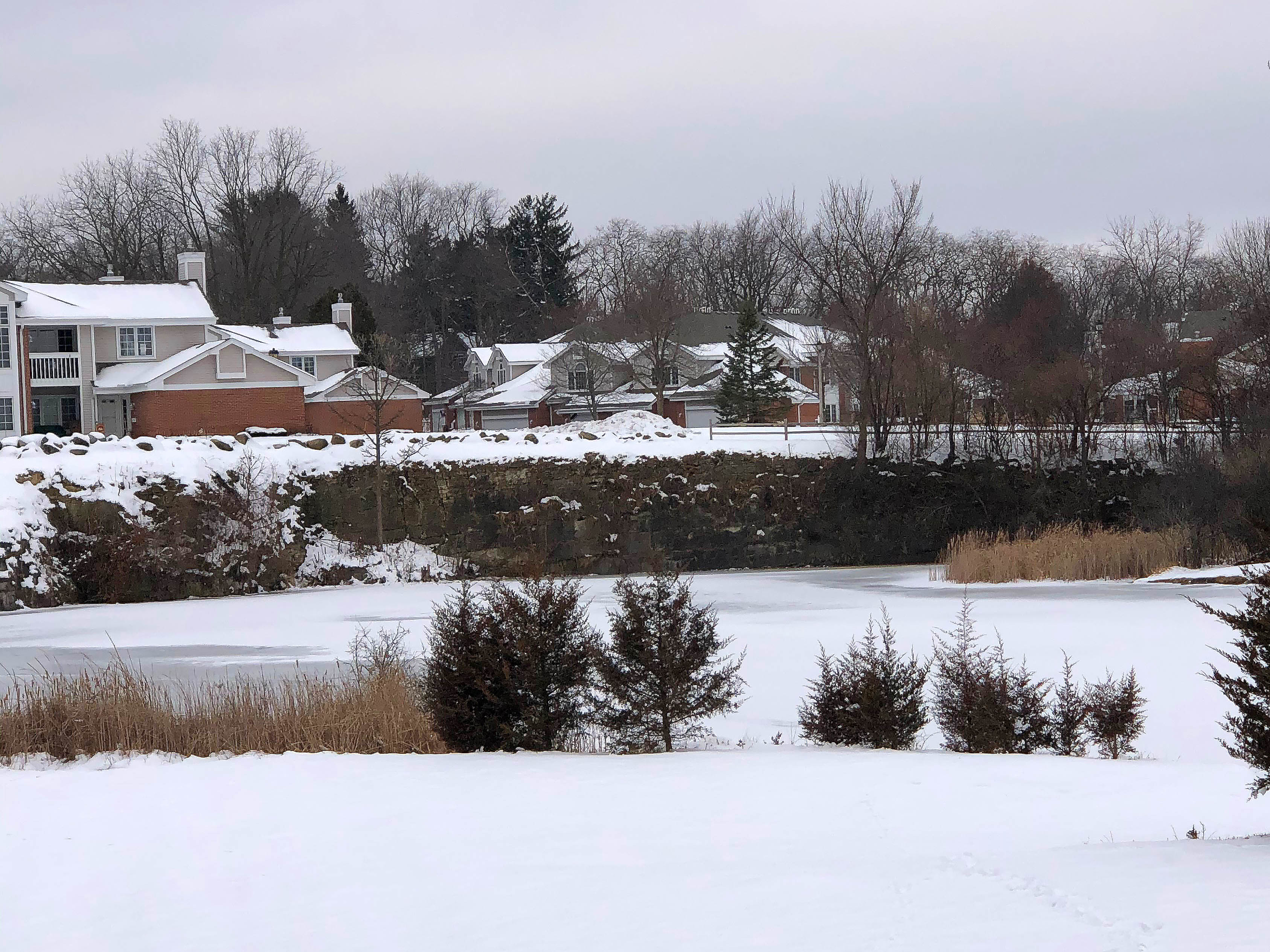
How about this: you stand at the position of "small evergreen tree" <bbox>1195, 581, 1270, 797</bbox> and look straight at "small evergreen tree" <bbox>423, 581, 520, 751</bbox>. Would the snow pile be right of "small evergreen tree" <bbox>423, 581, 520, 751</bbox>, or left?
right

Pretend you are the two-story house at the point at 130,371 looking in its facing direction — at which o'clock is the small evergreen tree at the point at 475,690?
The small evergreen tree is roughly at 12 o'clock from the two-story house.

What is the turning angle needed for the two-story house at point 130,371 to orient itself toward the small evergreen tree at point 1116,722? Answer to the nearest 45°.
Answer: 0° — it already faces it

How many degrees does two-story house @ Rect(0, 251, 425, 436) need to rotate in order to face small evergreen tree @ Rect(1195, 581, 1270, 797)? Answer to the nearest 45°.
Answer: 0° — it already faces it

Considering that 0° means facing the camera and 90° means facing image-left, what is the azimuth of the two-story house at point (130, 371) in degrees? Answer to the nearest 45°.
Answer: approximately 0°
